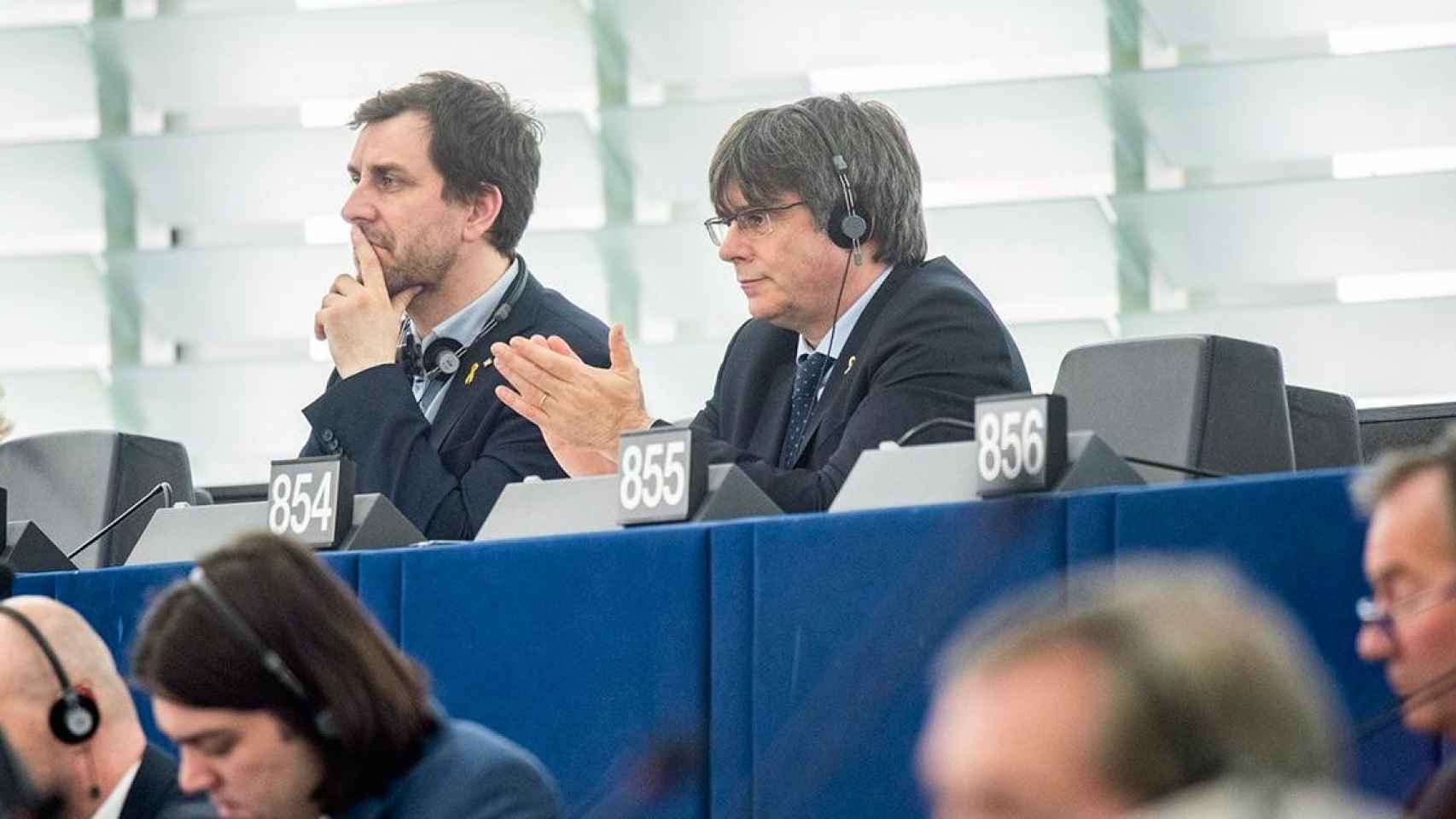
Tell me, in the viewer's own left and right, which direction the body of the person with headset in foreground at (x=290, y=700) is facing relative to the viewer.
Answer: facing to the left of the viewer

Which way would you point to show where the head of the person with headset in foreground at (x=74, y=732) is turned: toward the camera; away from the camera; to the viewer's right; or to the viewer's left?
to the viewer's left

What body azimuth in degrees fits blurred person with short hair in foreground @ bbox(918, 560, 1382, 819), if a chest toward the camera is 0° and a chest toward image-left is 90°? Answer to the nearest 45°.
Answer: approximately 90°

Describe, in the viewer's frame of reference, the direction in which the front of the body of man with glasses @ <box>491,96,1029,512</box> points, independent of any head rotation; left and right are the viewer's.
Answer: facing the viewer and to the left of the viewer

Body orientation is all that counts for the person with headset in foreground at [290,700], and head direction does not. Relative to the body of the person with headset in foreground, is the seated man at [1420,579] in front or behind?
behind

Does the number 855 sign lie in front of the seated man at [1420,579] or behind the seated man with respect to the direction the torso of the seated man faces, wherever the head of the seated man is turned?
in front

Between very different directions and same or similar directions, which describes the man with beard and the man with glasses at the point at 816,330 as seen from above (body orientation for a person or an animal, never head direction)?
same or similar directions

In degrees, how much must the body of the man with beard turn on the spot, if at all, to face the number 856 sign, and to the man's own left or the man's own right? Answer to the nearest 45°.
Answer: approximately 90° to the man's own left

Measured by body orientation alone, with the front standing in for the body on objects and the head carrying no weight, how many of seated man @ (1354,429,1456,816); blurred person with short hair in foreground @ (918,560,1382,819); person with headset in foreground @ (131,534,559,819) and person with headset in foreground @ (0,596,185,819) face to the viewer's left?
4

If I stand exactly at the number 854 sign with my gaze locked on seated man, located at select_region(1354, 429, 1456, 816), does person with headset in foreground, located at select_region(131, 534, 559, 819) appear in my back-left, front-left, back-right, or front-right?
front-right

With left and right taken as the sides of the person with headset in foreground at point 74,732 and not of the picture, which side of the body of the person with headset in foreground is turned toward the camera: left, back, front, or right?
left

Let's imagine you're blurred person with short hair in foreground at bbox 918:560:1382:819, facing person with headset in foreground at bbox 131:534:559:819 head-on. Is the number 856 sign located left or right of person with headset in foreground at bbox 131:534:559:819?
right

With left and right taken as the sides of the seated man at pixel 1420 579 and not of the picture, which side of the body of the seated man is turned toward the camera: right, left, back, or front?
left

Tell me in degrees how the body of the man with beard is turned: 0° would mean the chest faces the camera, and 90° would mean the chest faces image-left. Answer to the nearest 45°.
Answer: approximately 45°

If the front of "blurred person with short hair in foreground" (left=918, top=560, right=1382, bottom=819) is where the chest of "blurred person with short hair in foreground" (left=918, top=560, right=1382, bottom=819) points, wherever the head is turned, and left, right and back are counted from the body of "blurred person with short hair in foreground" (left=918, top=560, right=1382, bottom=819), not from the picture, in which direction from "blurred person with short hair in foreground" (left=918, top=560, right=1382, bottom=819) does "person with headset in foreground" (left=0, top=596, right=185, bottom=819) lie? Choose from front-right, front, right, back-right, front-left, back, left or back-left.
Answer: front-right

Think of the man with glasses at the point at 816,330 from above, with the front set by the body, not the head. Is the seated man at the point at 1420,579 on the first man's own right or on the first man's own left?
on the first man's own left
